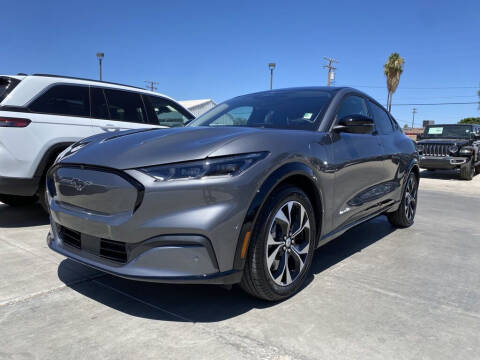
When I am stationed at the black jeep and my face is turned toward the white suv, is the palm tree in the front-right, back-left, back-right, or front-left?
back-right

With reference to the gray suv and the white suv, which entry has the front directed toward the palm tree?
the white suv

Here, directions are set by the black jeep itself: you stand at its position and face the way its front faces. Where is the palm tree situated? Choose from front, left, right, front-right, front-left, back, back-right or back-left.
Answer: back-right

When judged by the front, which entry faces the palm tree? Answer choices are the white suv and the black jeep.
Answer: the white suv

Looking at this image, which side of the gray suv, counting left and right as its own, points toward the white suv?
right

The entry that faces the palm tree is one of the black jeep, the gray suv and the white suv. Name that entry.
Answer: the white suv

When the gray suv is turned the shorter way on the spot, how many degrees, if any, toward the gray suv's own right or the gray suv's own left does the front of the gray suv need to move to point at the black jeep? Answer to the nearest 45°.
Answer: approximately 180°

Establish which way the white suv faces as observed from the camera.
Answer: facing away from the viewer and to the right of the viewer

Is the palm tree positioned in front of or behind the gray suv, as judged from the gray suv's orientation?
behind
